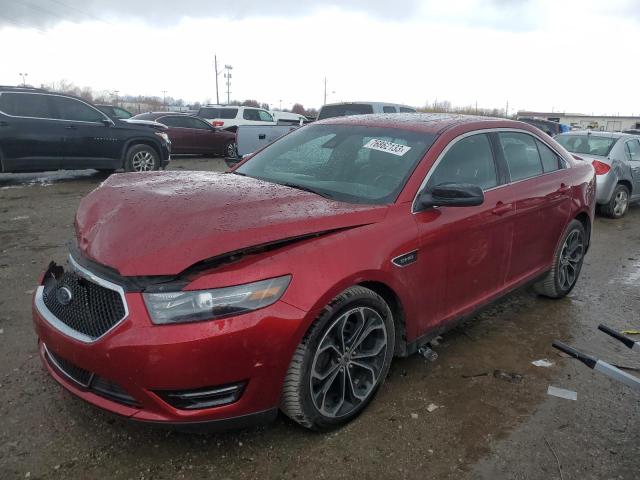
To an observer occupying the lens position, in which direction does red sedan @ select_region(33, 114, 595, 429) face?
facing the viewer and to the left of the viewer

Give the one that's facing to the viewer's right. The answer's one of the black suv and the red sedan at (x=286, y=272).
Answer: the black suv

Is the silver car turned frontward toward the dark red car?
no

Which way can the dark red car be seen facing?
to the viewer's right

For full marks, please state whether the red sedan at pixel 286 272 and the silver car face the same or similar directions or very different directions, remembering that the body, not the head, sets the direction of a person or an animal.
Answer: very different directions

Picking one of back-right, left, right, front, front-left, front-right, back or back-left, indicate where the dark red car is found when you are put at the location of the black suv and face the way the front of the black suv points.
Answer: front-left

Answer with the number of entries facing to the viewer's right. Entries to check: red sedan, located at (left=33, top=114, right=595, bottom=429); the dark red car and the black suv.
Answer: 2

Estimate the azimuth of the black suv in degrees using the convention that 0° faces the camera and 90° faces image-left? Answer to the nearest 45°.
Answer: approximately 270°

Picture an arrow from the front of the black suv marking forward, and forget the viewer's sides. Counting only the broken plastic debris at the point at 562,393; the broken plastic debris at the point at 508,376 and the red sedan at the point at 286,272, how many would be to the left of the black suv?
0

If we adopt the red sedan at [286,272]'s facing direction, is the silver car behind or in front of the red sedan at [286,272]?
behind

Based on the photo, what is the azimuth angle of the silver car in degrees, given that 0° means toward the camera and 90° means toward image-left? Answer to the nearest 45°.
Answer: approximately 225°

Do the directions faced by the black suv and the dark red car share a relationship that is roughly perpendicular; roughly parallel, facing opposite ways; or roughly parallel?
roughly parallel

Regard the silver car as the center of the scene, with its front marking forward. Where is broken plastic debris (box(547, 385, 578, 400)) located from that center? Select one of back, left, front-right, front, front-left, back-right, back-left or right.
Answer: back-right
